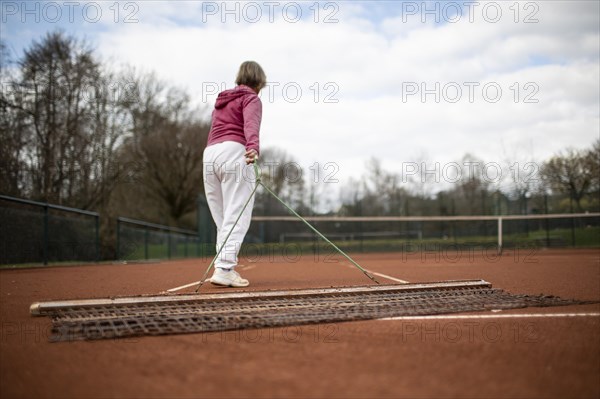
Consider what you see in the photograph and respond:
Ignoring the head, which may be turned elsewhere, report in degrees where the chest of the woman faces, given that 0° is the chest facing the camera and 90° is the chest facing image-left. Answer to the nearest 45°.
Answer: approximately 225°

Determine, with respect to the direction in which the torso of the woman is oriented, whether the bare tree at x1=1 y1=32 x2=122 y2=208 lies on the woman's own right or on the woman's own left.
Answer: on the woman's own left

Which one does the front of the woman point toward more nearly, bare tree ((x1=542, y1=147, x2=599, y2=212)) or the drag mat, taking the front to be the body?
the bare tree

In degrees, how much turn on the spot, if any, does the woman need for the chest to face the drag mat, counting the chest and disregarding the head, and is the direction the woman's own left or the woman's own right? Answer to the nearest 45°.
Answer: approximately 135° to the woman's own right

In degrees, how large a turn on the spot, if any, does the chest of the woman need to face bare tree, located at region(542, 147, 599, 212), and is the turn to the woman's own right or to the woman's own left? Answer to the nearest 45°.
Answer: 0° — they already face it

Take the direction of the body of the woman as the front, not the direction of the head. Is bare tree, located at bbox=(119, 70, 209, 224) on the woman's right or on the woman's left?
on the woman's left

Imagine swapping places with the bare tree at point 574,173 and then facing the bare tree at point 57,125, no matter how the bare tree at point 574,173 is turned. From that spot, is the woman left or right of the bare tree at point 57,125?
left
